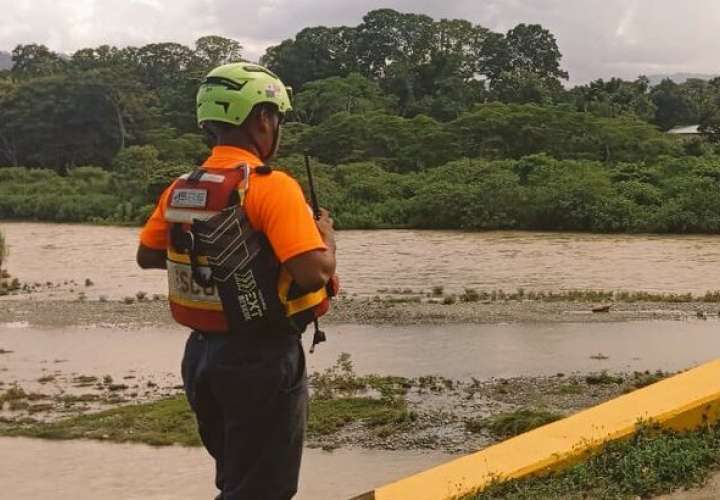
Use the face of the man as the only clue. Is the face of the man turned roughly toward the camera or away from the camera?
away from the camera

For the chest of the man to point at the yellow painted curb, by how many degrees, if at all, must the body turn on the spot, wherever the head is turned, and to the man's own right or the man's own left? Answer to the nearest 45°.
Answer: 0° — they already face it

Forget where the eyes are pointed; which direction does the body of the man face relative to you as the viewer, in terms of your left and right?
facing away from the viewer and to the right of the viewer
